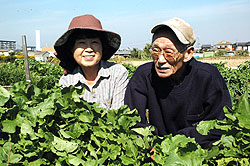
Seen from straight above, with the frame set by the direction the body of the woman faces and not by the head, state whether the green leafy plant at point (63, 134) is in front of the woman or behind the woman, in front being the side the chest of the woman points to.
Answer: in front

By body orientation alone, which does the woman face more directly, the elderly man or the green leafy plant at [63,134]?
the green leafy plant

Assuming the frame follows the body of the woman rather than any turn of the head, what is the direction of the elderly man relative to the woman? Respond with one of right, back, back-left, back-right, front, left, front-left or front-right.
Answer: front-left

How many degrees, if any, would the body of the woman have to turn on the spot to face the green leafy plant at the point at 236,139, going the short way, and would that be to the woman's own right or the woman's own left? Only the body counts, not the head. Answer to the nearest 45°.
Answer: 0° — they already face it

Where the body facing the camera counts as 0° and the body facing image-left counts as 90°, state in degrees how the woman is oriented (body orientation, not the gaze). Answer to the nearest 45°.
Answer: approximately 0°

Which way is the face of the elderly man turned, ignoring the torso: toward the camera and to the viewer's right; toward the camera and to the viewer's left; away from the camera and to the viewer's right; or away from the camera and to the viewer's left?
toward the camera and to the viewer's left
